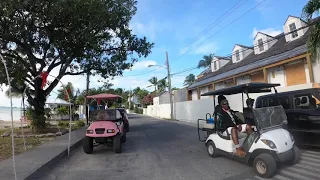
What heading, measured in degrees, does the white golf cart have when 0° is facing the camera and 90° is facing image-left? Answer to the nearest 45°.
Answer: approximately 315°

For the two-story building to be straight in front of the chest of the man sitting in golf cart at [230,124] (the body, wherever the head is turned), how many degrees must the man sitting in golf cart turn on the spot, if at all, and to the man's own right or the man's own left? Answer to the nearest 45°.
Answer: approximately 135° to the man's own left

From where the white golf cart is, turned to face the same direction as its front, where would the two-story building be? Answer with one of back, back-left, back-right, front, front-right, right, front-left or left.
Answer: back-left

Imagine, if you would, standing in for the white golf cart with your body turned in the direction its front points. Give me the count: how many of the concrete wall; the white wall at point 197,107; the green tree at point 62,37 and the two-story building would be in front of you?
0

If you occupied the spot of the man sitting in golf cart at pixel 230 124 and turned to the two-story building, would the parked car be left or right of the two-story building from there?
right

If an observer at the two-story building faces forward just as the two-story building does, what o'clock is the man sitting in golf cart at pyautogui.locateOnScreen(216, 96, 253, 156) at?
The man sitting in golf cart is roughly at 11 o'clock from the two-story building.

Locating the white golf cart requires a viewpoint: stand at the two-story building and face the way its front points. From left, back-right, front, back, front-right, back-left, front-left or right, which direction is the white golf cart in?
front-left

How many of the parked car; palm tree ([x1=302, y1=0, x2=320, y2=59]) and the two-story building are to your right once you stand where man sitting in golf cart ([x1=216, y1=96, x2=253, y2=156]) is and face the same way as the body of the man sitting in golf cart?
0

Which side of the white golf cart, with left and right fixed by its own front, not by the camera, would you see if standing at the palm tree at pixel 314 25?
left

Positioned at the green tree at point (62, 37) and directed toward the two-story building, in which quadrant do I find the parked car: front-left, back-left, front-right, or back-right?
front-right

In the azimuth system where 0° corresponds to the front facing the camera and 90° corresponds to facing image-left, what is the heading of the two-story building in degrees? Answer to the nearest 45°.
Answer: approximately 45°

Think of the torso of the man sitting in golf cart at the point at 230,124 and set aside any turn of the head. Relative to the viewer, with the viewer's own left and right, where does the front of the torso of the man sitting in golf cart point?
facing the viewer and to the right of the viewer

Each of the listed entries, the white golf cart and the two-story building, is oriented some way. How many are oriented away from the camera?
0

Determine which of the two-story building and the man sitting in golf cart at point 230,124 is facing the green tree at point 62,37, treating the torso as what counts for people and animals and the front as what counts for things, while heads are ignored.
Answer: the two-story building

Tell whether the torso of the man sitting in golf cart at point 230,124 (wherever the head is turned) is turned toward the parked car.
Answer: no

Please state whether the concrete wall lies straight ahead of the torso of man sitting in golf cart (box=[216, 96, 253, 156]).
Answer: no

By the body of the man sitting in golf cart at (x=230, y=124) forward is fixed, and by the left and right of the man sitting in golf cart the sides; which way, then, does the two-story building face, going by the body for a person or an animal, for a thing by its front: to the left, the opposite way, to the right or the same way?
to the right

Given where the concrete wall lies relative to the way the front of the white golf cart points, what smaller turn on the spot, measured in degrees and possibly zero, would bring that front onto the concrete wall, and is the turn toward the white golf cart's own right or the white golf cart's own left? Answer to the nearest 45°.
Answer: approximately 135° to the white golf cart's own left

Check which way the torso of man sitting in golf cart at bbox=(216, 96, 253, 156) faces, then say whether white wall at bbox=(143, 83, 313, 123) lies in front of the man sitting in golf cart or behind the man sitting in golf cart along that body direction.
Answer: behind
